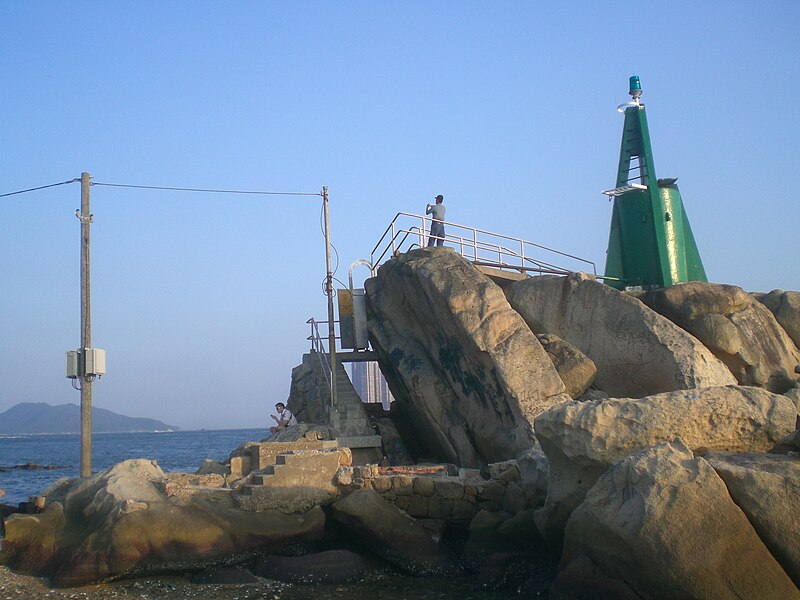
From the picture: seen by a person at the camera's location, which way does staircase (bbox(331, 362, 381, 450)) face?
facing the viewer

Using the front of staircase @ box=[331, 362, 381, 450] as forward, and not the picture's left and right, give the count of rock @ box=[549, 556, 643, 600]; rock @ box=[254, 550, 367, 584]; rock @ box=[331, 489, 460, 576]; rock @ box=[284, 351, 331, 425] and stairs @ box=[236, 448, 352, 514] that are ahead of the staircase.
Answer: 4

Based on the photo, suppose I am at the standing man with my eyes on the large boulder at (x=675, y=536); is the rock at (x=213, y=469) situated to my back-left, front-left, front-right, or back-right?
front-right

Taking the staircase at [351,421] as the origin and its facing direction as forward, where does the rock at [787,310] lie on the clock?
The rock is roughly at 9 o'clock from the staircase.

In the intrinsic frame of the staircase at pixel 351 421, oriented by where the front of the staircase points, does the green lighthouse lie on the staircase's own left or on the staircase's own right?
on the staircase's own left

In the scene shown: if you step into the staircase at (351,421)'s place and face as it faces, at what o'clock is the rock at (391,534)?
The rock is roughly at 12 o'clock from the staircase.

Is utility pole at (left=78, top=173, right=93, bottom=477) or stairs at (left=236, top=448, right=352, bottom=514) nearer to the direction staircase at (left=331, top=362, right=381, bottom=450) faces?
the stairs

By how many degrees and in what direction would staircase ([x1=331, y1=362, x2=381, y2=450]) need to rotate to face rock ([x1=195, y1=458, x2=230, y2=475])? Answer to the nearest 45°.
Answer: approximately 45° to its right

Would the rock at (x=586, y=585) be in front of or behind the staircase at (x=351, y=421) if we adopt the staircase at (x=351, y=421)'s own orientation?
in front

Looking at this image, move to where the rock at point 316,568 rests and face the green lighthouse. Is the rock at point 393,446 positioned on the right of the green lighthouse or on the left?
left

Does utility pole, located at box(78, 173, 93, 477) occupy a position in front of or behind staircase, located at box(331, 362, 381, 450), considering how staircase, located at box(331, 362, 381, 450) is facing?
in front
